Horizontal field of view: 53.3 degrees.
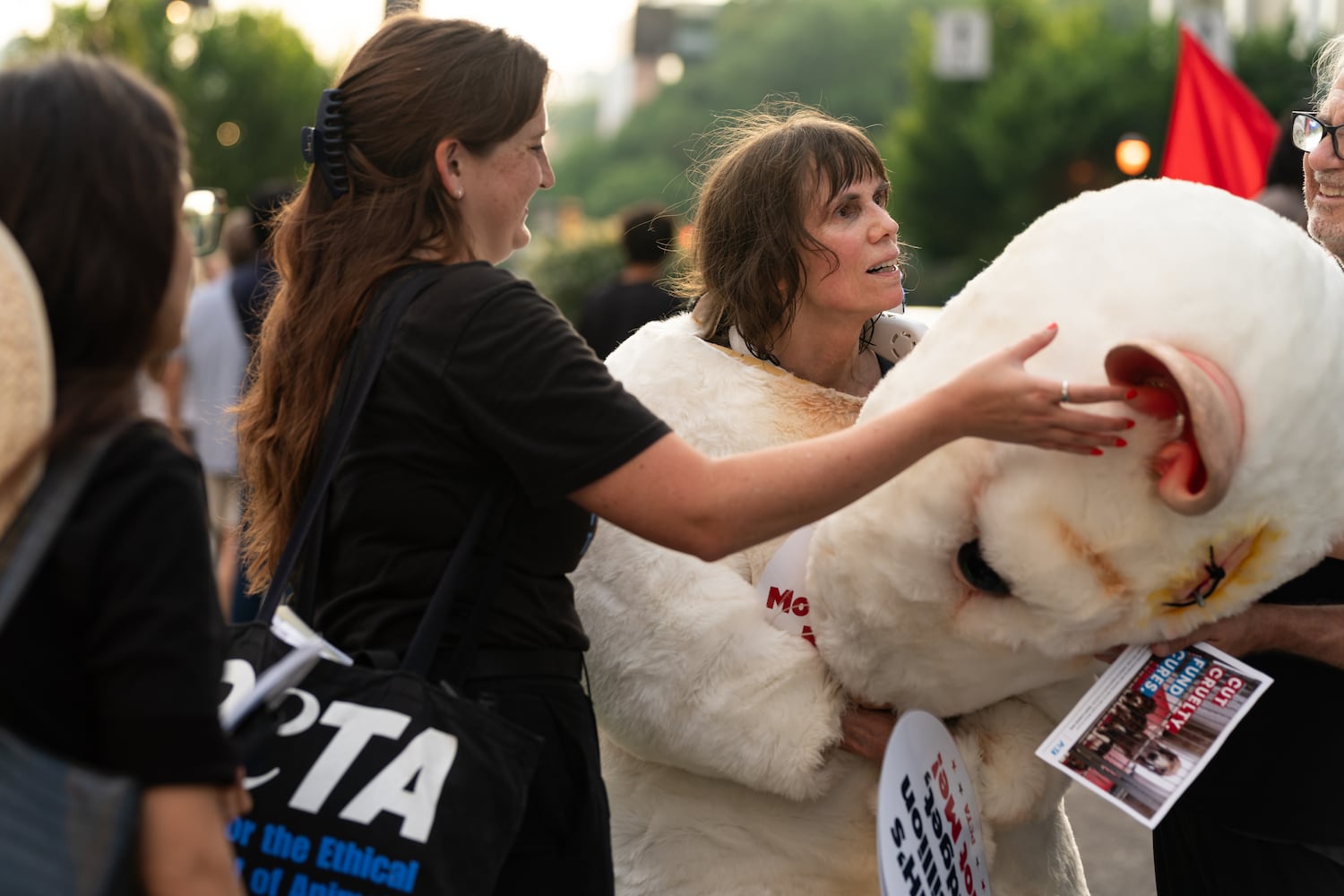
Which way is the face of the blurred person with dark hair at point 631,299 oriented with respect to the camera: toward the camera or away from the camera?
away from the camera

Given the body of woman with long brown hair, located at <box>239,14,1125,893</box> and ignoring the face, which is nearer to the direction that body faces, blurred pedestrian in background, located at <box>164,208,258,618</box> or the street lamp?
the street lamp

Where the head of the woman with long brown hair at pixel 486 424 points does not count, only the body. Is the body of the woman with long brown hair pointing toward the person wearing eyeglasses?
yes

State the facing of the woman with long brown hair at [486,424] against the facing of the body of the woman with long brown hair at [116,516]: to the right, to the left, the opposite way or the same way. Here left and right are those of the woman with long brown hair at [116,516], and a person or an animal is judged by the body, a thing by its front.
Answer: to the right

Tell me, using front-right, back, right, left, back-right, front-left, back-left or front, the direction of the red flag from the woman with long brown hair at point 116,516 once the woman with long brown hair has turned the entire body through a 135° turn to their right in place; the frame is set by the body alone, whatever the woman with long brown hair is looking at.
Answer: back-left

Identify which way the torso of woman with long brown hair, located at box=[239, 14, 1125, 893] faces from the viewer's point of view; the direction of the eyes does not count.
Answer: to the viewer's right

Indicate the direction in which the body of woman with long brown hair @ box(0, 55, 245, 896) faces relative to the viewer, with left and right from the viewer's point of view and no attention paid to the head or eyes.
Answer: facing away from the viewer and to the right of the viewer

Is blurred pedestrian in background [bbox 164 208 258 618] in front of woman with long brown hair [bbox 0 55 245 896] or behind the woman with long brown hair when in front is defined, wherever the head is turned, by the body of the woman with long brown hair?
in front

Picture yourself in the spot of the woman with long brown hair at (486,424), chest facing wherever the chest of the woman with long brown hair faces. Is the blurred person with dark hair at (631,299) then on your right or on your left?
on your left

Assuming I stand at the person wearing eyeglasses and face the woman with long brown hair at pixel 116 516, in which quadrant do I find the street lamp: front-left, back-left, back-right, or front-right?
back-right

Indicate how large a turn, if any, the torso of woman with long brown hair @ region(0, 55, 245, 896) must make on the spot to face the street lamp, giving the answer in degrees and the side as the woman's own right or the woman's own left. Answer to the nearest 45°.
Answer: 0° — they already face it
